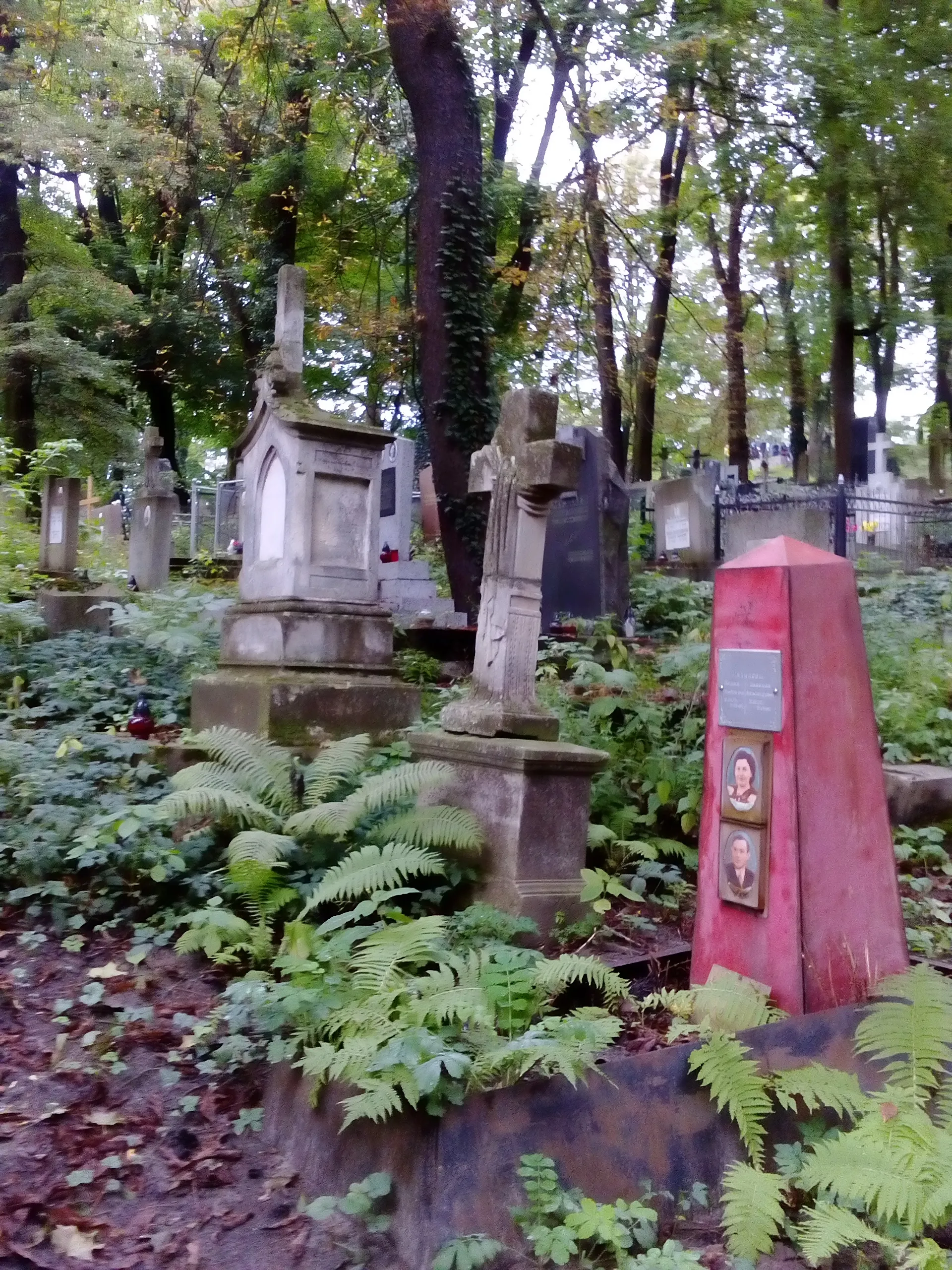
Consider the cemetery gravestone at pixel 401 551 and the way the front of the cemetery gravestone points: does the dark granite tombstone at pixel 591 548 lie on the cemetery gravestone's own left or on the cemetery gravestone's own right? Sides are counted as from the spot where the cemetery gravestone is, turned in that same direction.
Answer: on the cemetery gravestone's own left

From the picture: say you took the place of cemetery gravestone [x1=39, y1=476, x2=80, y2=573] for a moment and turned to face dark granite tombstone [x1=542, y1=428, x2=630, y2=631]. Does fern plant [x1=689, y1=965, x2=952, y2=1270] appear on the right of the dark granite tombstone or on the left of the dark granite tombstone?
right

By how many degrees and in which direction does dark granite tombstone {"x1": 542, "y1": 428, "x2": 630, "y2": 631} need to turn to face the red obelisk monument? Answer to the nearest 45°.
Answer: approximately 45° to its left

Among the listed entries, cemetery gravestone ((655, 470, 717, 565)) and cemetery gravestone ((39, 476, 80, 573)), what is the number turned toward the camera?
2

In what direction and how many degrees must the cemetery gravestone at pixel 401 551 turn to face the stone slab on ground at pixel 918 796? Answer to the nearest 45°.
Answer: approximately 45° to its left

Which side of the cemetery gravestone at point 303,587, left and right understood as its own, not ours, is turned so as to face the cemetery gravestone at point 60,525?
right

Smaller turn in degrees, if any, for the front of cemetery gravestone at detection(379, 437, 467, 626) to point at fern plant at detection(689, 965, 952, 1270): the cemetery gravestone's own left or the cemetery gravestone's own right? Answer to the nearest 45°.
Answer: approximately 45° to the cemetery gravestone's own left

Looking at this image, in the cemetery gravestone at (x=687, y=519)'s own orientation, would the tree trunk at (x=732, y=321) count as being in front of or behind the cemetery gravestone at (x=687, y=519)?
behind

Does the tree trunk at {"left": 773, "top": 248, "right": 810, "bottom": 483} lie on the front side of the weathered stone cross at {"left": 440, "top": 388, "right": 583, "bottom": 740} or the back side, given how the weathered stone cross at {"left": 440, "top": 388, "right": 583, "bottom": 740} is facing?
on the back side

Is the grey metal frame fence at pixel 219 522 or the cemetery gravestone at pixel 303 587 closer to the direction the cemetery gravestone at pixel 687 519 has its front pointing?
the cemetery gravestone
